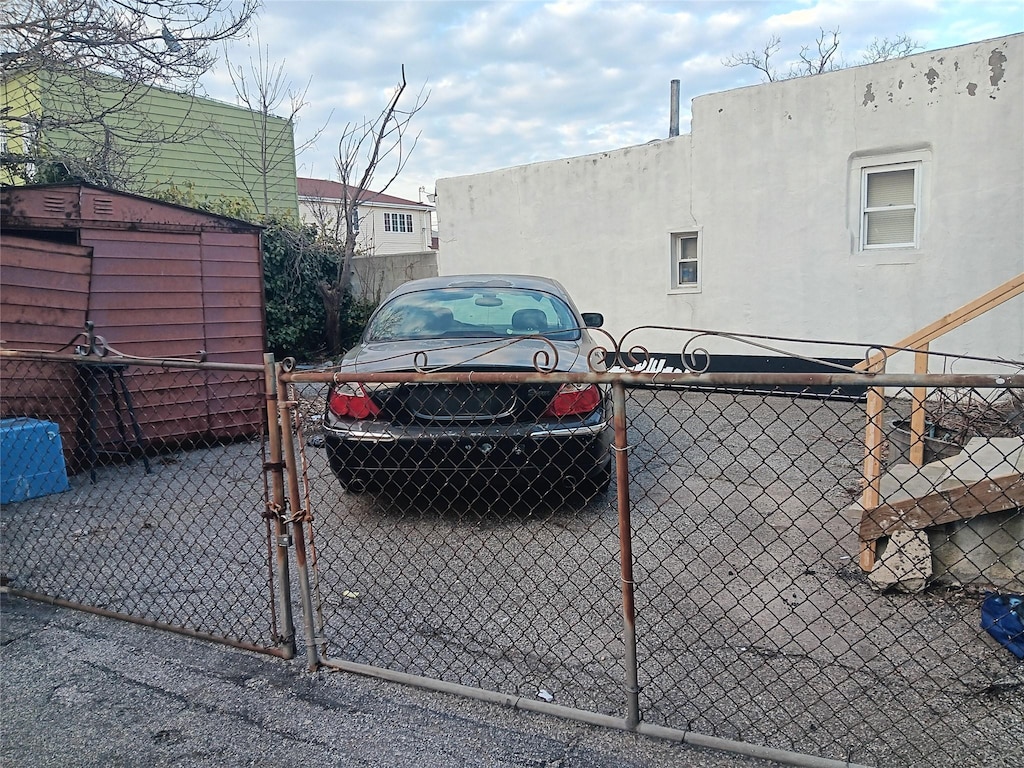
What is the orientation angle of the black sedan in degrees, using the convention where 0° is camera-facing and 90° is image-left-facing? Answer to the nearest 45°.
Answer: approximately 180°

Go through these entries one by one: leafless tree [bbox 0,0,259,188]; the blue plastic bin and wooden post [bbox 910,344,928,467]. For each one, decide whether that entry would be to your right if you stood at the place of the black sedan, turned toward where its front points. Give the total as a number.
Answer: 1

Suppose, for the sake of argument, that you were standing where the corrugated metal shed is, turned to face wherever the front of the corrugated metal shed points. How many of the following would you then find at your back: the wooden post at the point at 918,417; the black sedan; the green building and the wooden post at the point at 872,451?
1

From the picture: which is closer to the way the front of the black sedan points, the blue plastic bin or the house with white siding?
the house with white siding

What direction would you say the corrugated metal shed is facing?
toward the camera

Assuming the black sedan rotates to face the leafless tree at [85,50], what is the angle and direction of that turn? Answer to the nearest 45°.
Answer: approximately 45° to its left

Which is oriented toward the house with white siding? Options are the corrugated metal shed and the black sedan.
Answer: the black sedan

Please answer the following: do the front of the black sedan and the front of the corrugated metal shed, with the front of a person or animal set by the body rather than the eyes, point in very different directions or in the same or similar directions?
very different directions

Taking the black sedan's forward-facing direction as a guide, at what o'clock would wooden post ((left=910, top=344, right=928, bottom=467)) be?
The wooden post is roughly at 3 o'clock from the black sedan.

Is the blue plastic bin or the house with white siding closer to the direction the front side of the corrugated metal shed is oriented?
the blue plastic bin

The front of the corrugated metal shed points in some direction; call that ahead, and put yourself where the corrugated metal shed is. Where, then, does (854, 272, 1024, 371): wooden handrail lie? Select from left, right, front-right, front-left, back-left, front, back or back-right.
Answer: front-left

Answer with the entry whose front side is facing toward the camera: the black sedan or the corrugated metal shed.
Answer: the corrugated metal shed

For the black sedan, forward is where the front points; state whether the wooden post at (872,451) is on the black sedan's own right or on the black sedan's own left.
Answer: on the black sedan's own right

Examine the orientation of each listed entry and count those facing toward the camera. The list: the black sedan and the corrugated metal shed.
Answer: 1

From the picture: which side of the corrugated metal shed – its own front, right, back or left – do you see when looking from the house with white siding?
back
